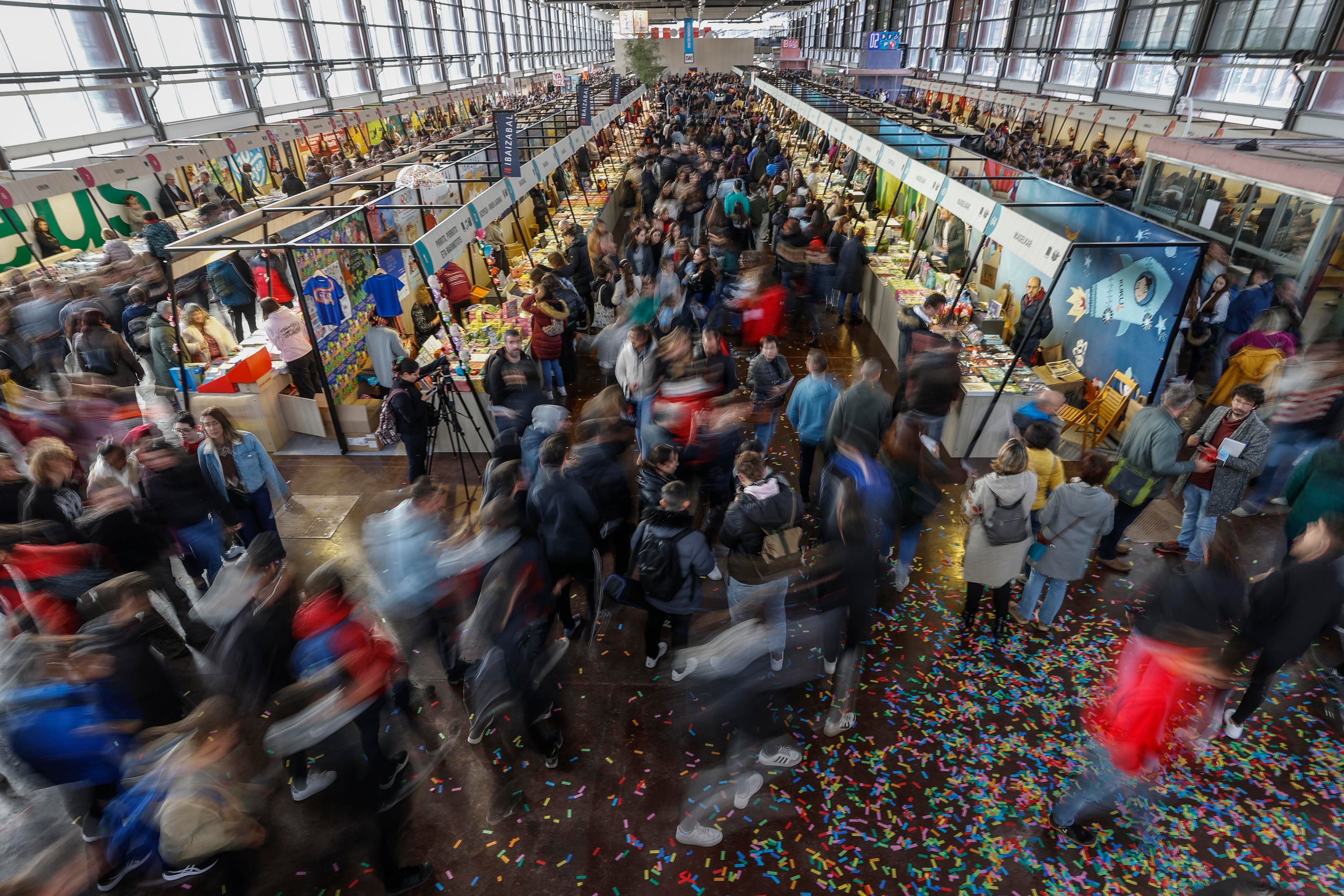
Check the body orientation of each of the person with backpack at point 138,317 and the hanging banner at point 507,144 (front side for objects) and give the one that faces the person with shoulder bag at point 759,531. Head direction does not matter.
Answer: the hanging banner

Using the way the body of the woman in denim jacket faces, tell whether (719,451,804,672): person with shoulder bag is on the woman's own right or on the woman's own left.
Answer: on the woman's own left

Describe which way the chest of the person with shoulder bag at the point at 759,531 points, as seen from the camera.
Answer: away from the camera

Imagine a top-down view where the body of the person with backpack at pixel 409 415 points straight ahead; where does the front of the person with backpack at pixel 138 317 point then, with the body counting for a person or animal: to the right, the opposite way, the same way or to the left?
to the left

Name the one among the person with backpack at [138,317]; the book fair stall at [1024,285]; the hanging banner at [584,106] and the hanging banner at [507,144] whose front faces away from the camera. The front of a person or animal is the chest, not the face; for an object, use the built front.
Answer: the person with backpack

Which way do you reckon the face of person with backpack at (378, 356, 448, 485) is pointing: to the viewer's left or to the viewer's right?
to the viewer's right

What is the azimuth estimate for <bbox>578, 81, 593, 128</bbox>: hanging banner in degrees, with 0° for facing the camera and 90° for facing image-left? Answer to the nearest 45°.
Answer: approximately 0°

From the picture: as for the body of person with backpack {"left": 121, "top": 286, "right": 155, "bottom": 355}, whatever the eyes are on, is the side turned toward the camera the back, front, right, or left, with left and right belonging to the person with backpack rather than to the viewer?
back

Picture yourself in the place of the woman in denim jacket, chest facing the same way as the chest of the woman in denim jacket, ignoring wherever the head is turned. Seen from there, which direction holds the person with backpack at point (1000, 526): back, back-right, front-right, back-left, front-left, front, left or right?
left

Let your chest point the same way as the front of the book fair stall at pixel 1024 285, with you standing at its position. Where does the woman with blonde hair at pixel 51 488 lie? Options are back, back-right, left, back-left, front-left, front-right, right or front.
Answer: front-left

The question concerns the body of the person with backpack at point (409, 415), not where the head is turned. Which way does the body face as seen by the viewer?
to the viewer's right

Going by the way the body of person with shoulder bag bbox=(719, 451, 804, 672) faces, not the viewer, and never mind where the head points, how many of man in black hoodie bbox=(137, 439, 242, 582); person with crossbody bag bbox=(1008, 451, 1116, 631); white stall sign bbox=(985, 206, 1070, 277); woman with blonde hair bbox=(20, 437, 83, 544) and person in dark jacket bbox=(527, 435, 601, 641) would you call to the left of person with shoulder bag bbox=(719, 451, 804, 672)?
3

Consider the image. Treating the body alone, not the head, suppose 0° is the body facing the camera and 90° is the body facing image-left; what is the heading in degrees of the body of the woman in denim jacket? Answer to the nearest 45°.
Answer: approximately 45°

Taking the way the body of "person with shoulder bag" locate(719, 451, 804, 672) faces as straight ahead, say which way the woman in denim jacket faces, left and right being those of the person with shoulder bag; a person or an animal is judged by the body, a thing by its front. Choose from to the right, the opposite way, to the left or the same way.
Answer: the opposite way
